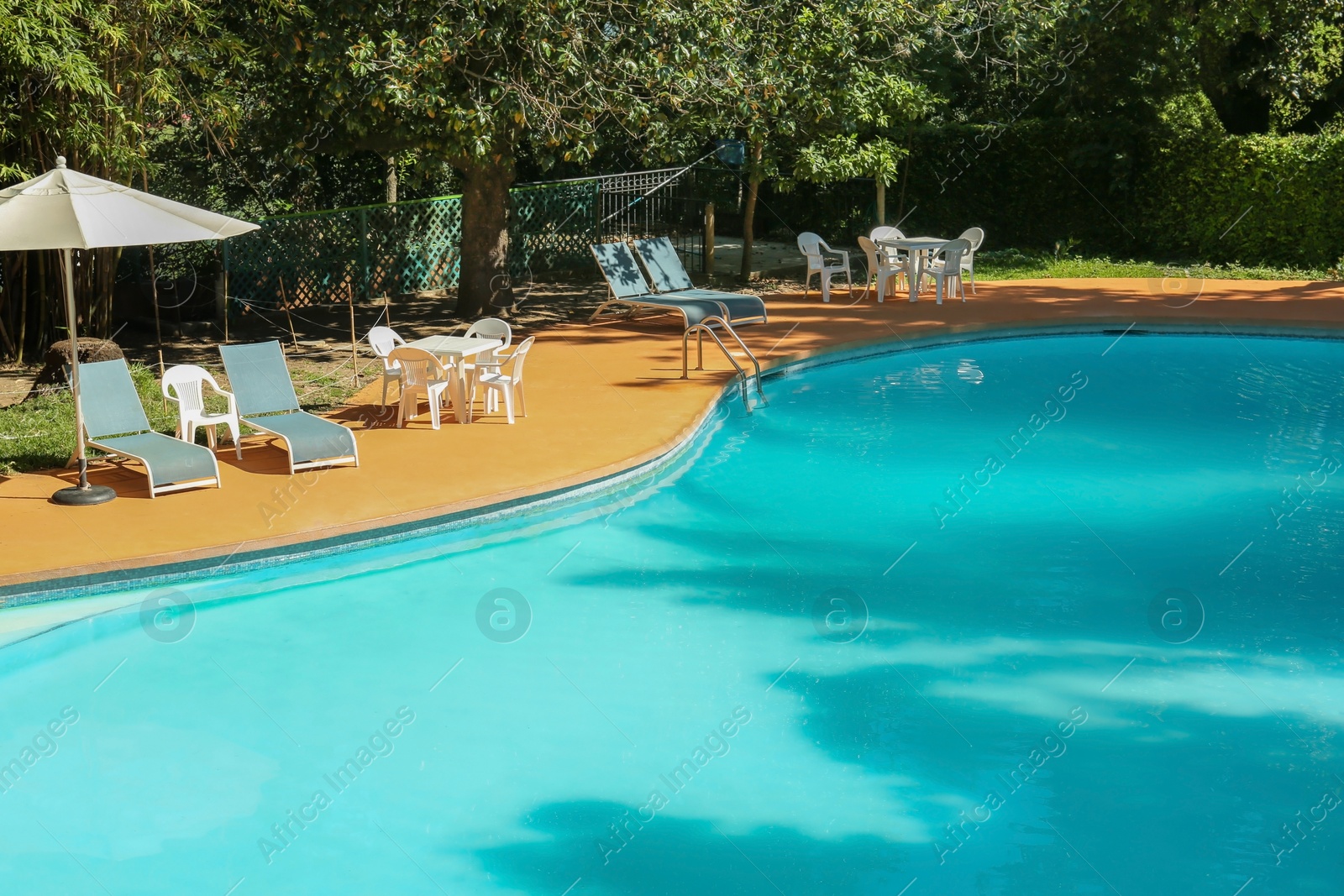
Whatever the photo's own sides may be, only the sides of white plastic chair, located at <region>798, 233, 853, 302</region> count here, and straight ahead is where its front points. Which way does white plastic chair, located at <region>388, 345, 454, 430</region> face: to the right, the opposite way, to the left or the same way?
to the left

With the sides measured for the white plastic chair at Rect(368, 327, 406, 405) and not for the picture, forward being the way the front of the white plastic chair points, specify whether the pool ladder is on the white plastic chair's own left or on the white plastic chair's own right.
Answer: on the white plastic chair's own left

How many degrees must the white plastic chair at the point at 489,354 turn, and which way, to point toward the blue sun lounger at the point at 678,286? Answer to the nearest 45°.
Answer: approximately 180°

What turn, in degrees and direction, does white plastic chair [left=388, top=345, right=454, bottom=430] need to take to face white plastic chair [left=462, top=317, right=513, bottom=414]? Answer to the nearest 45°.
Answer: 0° — it already faces it

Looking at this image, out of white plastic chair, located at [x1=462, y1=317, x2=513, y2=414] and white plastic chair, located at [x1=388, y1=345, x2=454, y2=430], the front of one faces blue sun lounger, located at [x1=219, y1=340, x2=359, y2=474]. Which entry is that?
white plastic chair, located at [x1=462, y1=317, x2=513, y2=414]

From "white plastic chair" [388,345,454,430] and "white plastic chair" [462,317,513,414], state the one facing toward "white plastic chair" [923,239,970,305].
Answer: "white plastic chair" [388,345,454,430]

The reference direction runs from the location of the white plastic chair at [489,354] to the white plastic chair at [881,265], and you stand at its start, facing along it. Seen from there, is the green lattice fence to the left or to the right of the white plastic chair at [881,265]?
left
